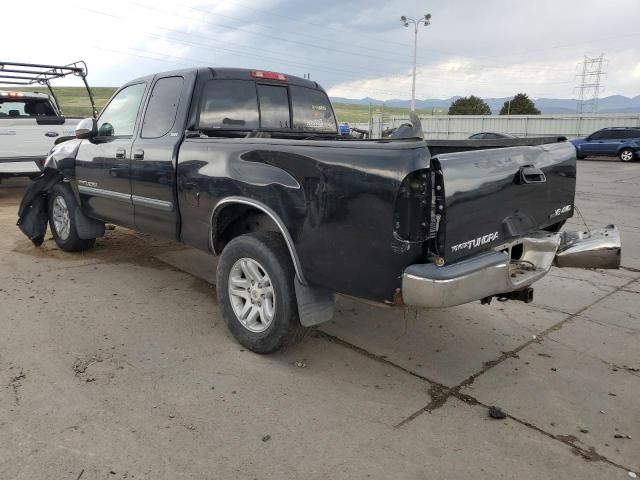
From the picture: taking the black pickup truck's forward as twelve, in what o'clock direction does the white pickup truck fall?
The white pickup truck is roughly at 12 o'clock from the black pickup truck.

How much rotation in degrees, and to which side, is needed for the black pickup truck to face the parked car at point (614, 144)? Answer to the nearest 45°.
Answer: approximately 90° to its right

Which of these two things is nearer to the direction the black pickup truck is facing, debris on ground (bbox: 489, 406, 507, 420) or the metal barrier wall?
the metal barrier wall

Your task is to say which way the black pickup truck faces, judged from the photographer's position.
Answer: facing away from the viewer and to the left of the viewer

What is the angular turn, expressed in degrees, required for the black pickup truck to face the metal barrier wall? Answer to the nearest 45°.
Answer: approximately 90° to its right

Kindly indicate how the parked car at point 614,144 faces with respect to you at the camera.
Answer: facing to the left of the viewer

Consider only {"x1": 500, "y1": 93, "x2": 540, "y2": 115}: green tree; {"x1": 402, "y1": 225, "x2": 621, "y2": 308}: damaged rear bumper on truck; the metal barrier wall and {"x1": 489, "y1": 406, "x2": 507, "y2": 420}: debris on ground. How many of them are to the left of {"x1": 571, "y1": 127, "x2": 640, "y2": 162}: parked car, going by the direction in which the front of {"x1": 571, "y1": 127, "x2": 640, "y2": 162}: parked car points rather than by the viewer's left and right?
2

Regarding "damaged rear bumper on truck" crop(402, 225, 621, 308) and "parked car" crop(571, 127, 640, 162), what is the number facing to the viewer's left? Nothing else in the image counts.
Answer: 1
